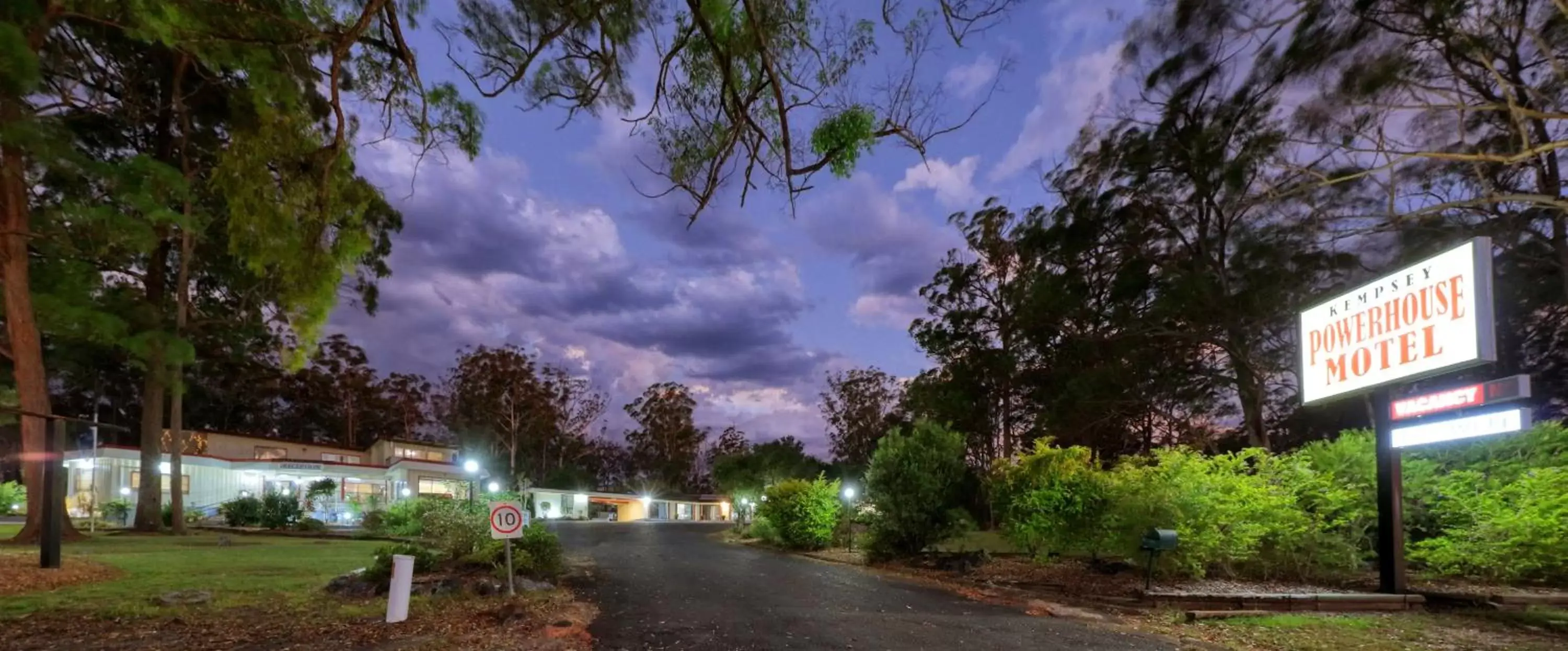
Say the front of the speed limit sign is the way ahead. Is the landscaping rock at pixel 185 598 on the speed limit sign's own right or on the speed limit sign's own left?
on the speed limit sign's own right

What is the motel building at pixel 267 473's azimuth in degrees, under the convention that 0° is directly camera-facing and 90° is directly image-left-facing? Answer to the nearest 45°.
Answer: approximately 315°

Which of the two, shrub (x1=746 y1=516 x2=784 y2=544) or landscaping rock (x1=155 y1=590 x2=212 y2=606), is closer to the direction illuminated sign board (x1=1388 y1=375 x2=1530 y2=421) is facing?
the landscaping rock

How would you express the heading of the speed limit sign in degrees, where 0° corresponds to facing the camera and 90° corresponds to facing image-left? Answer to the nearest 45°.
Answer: approximately 0°

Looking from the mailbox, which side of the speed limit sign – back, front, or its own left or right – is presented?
left
